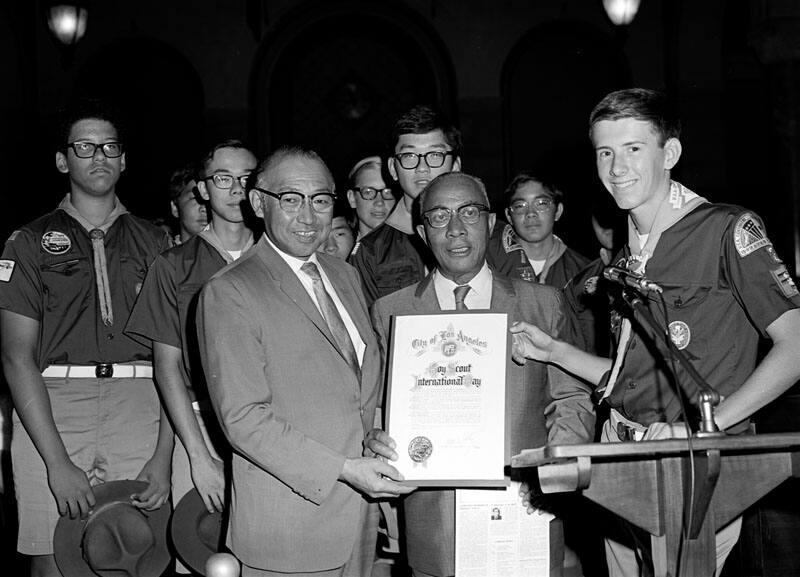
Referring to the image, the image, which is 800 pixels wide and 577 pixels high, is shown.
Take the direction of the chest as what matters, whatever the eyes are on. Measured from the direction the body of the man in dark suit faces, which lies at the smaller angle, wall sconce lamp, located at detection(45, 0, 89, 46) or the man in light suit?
the man in light suit

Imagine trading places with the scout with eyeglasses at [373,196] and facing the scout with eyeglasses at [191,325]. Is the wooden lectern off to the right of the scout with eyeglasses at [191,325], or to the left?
left

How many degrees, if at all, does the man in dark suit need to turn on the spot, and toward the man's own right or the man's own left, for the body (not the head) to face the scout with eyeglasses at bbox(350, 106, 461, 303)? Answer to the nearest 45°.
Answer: approximately 180°

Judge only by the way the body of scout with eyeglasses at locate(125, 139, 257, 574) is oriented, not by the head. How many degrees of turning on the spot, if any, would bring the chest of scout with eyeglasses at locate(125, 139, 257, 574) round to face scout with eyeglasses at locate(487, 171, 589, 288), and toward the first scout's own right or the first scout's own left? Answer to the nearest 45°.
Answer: approximately 90° to the first scout's own left

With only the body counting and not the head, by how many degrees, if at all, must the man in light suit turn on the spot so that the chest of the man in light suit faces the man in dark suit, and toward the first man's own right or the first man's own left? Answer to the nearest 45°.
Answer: approximately 90° to the first man's own left

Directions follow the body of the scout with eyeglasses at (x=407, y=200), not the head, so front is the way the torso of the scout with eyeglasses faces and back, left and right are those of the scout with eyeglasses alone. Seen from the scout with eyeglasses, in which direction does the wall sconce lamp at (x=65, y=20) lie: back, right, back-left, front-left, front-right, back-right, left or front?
back-right

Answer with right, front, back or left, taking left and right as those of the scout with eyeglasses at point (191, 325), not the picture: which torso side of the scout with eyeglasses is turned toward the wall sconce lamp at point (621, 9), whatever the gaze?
left
